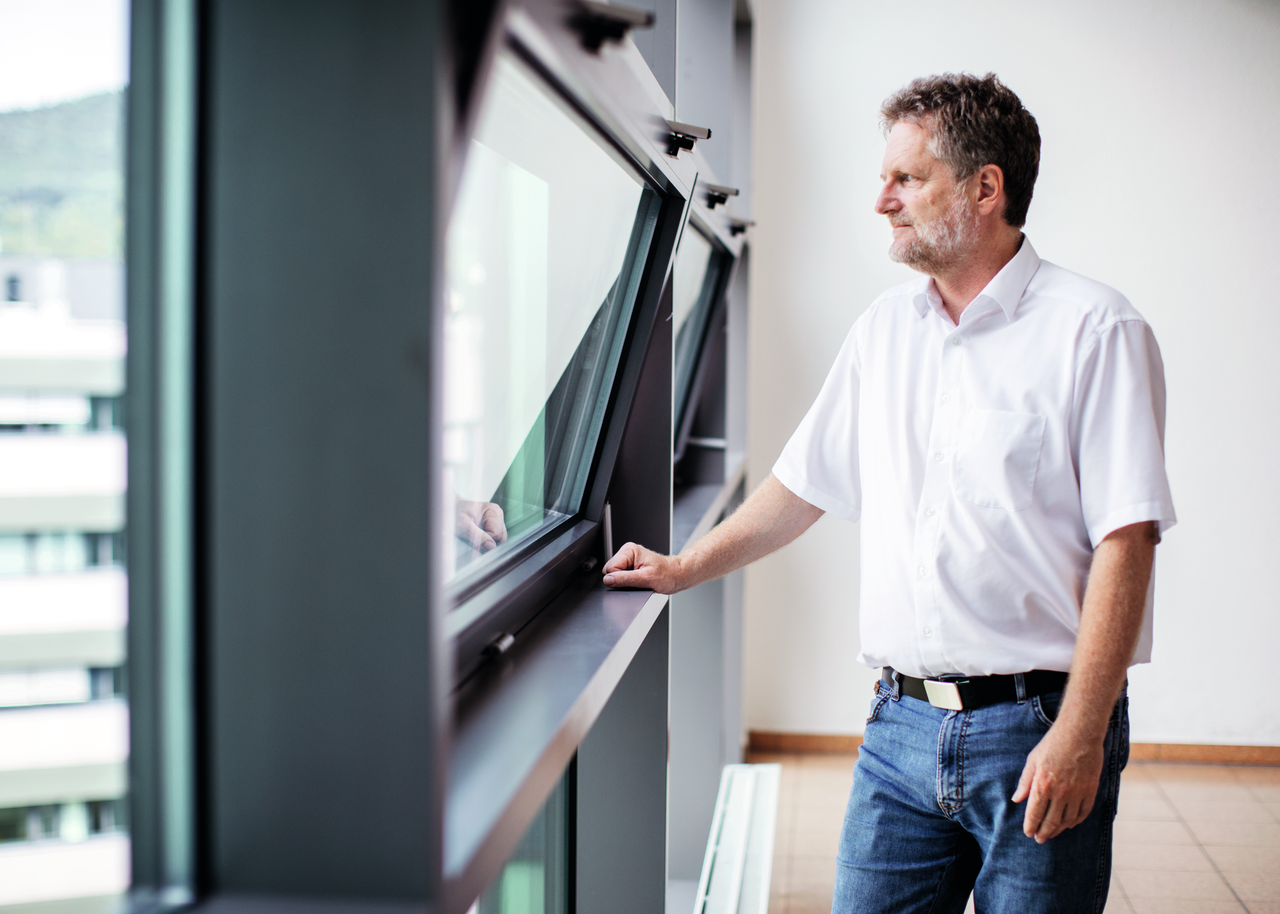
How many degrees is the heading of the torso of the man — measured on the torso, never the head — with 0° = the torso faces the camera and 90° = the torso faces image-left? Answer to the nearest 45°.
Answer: approximately 45°

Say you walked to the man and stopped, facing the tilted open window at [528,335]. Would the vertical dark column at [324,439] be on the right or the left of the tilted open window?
left

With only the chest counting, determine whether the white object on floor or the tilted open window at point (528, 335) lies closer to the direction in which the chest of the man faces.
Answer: the tilted open window

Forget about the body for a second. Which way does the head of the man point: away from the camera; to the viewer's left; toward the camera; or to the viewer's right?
to the viewer's left

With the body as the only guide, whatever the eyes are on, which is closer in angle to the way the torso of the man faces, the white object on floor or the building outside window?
the building outside window

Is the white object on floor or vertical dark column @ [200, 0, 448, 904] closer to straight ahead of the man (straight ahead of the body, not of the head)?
the vertical dark column
